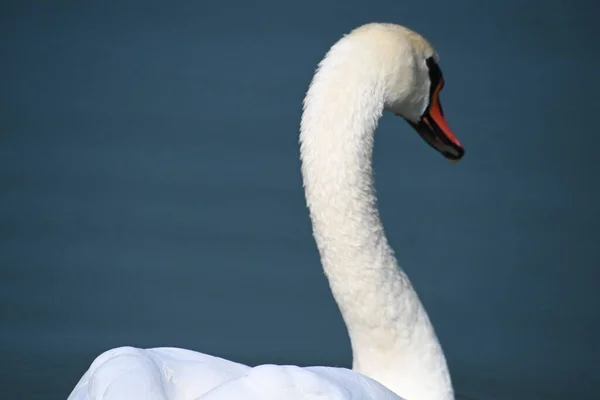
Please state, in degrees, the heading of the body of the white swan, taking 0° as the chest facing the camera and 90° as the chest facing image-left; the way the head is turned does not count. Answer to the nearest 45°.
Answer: approximately 270°
